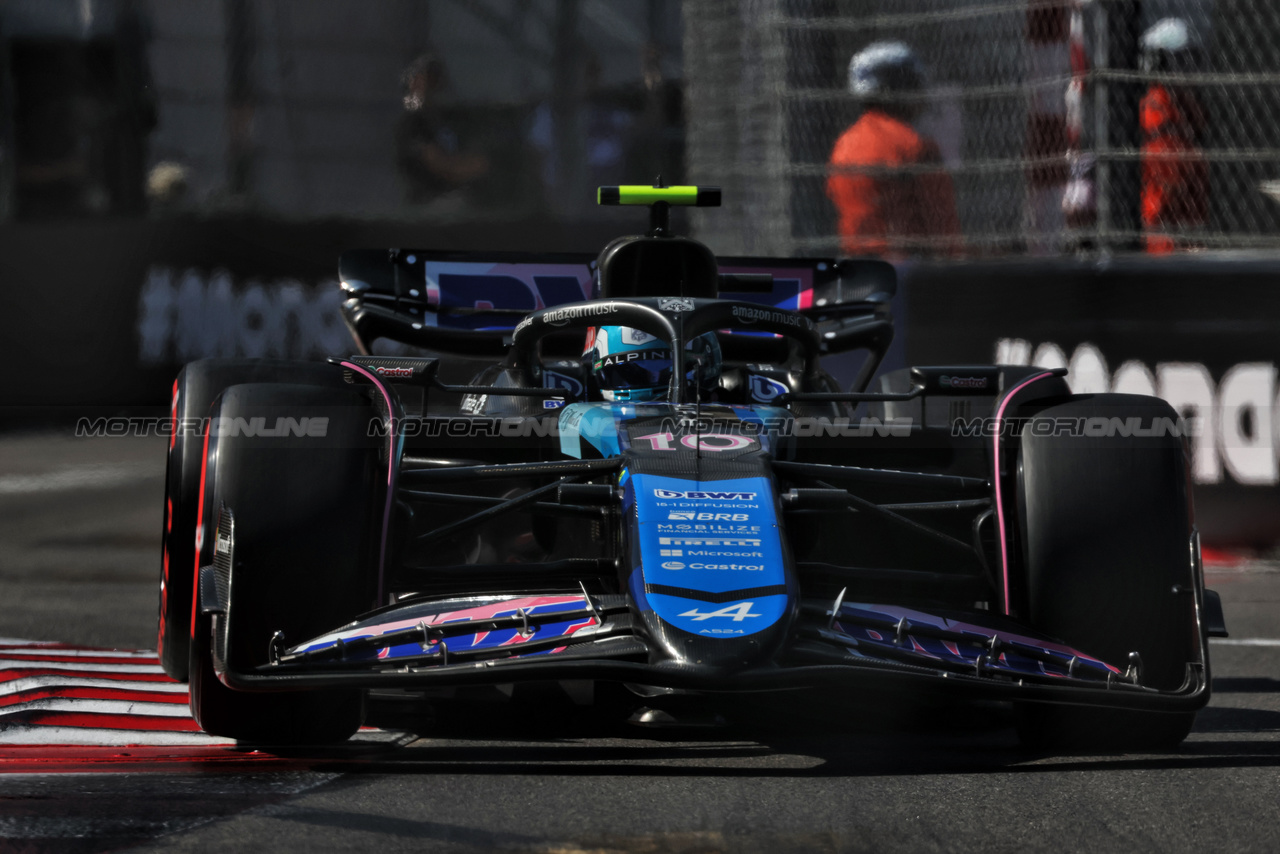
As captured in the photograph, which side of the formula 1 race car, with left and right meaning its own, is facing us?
front

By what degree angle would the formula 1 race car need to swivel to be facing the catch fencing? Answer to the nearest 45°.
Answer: approximately 135° to its left

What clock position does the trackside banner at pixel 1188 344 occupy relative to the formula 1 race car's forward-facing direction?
The trackside banner is roughly at 7 o'clock from the formula 1 race car.
